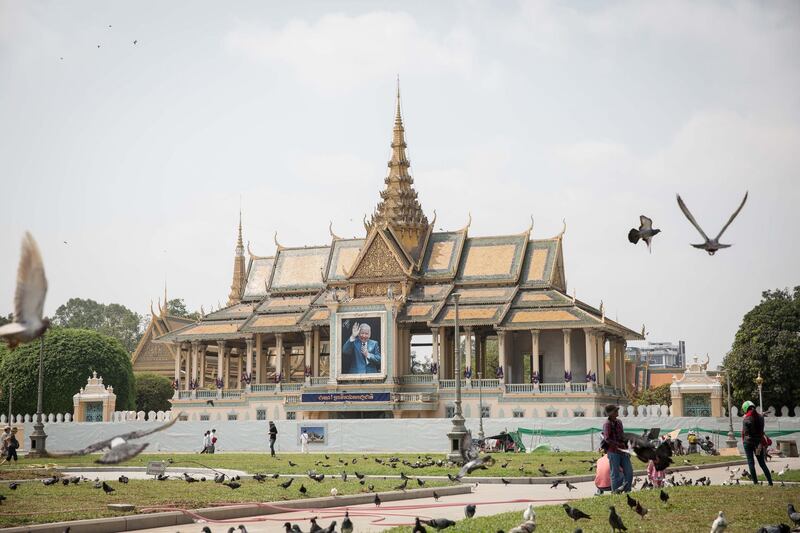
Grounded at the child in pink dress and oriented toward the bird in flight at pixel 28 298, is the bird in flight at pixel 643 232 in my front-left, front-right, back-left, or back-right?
front-left

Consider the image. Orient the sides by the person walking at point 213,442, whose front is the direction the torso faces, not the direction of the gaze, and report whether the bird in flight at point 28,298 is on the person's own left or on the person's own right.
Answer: on the person's own right

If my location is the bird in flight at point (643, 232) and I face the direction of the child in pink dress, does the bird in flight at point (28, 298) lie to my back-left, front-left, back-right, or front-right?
back-left

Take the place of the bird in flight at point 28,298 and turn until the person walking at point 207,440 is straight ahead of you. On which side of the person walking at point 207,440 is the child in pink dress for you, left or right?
right
